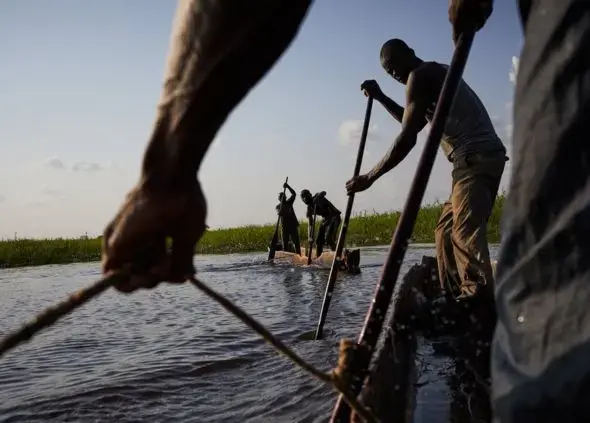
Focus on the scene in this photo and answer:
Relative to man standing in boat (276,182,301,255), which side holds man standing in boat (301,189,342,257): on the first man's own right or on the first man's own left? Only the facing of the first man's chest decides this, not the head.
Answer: on the first man's own left

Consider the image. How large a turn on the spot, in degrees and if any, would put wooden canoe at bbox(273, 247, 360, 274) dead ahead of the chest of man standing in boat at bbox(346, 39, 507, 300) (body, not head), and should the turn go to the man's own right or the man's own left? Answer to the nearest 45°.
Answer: approximately 90° to the man's own right

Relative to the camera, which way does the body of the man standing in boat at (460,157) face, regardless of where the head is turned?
to the viewer's left

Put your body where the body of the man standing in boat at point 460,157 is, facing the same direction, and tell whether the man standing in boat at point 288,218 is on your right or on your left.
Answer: on your right

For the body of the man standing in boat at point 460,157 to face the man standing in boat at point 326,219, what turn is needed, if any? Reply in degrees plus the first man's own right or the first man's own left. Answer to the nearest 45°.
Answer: approximately 90° to the first man's own right

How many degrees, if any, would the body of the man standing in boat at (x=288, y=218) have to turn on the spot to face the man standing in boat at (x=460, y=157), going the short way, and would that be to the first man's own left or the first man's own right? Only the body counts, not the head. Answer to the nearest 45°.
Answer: approximately 90° to the first man's own left
